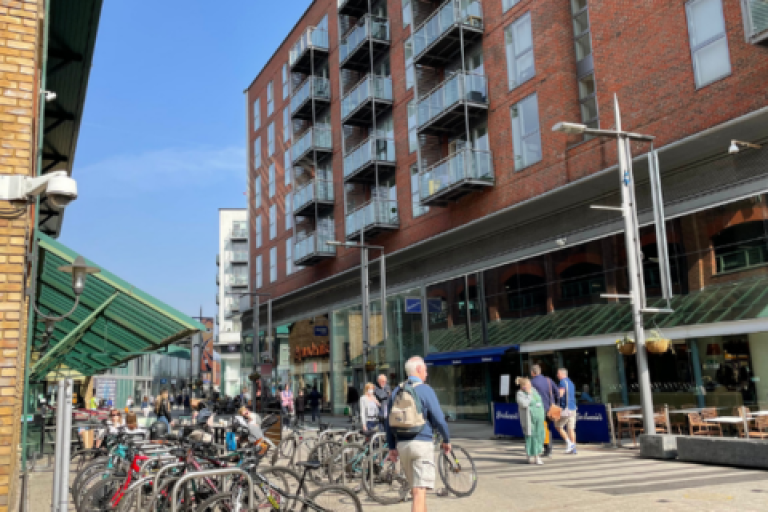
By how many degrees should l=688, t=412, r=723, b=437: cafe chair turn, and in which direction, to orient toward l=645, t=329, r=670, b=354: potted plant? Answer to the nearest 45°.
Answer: approximately 90° to its right

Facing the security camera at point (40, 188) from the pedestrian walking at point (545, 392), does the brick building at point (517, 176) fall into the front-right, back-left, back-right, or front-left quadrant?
back-right

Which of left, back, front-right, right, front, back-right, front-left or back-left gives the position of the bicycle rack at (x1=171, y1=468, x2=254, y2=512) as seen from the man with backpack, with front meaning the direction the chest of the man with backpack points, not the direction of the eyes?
back-left

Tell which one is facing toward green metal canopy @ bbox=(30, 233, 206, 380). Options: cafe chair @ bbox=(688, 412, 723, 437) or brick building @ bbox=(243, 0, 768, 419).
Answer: the brick building

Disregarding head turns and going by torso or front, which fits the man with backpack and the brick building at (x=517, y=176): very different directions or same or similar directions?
very different directions

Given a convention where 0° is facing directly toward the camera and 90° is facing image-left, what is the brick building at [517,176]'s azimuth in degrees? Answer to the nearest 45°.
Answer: approximately 45°

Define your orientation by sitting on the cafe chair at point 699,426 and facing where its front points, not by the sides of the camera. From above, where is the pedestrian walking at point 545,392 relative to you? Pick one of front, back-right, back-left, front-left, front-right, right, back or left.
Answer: back-right

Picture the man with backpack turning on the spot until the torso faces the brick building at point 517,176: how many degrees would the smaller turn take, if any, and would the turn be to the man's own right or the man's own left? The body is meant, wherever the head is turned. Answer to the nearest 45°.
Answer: approximately 45° to the man's own left

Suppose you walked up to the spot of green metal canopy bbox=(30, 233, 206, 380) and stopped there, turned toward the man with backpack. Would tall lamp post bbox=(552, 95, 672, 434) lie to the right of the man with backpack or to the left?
left

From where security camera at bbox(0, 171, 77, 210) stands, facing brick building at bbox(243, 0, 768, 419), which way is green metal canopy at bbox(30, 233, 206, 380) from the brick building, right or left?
left
